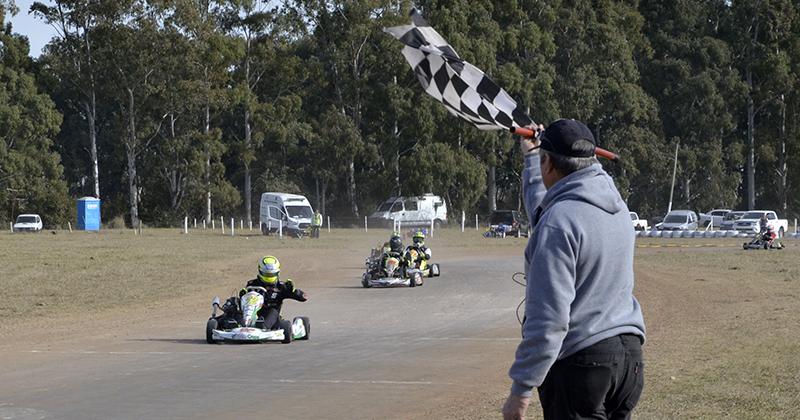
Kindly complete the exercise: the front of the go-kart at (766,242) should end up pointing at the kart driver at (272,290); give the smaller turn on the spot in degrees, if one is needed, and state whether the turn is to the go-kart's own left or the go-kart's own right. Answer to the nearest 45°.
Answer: approximately 45° to the go-kart's own left

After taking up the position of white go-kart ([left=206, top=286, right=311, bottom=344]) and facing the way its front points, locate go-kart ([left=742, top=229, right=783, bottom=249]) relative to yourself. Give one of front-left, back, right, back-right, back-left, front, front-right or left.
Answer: back

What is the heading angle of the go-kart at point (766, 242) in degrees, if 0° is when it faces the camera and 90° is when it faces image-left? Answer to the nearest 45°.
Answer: approximately 45°

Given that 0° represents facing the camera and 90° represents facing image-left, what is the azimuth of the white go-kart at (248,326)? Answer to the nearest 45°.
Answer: approximately 45°
